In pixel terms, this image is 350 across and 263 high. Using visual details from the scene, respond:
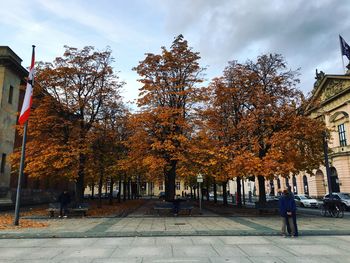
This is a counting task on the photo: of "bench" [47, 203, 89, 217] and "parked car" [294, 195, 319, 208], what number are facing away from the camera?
0

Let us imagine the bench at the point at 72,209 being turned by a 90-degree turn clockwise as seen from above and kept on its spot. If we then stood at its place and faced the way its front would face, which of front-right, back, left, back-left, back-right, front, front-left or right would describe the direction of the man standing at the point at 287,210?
back-left

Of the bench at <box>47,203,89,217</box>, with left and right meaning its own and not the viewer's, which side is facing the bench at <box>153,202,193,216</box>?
left

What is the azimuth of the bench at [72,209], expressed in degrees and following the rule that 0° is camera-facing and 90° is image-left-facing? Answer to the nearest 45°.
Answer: approximately 0°

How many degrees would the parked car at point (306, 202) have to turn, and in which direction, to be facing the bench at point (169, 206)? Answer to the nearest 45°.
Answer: approximately 90° to its right
